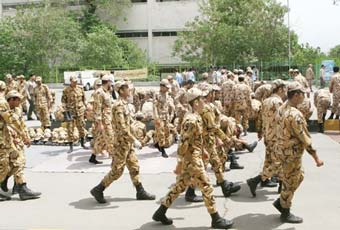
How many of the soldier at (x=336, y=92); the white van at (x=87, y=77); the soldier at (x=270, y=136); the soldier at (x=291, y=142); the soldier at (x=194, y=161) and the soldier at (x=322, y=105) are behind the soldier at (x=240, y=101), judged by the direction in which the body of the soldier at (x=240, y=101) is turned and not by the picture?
3

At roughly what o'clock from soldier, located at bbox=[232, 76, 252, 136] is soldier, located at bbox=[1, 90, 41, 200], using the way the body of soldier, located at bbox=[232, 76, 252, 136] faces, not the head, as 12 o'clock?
soldier, located at bbox=[1, 90, 41, 200] is roughly at 7 o'clock from soldier, located at bbox=[232, 76, 252, 136].

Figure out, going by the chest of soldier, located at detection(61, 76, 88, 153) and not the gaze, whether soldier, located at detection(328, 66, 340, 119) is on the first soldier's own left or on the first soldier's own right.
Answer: on the first soldier's own left

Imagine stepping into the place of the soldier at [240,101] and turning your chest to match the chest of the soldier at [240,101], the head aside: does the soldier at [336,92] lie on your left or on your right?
on your right
